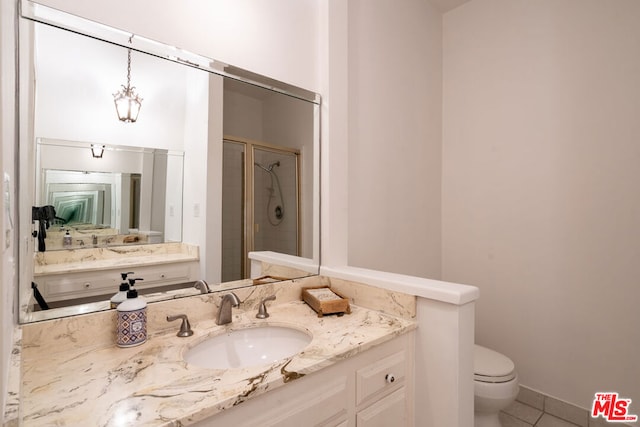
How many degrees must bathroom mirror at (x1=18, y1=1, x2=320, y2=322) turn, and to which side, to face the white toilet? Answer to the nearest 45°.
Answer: approximately 45° to its left

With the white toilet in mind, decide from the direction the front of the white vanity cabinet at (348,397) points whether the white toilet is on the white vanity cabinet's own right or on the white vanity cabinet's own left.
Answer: on the white vanity cabinet's own left

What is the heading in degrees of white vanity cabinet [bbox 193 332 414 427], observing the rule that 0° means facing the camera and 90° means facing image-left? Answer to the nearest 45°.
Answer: approximately 315°

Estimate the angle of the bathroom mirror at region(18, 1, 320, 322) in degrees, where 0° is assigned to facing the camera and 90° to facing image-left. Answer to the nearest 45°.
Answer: approximately 315°
